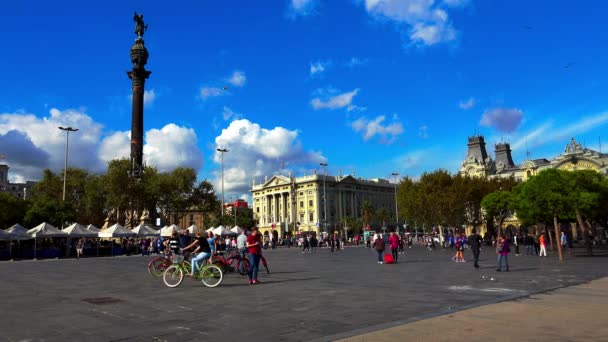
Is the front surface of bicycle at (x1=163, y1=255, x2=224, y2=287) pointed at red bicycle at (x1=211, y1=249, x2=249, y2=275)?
no

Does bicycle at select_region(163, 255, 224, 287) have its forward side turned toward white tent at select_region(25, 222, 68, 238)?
no

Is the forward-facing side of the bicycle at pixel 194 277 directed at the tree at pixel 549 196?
no

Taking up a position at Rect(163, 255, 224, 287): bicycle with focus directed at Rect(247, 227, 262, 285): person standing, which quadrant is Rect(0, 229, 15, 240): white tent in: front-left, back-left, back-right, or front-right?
back-left
